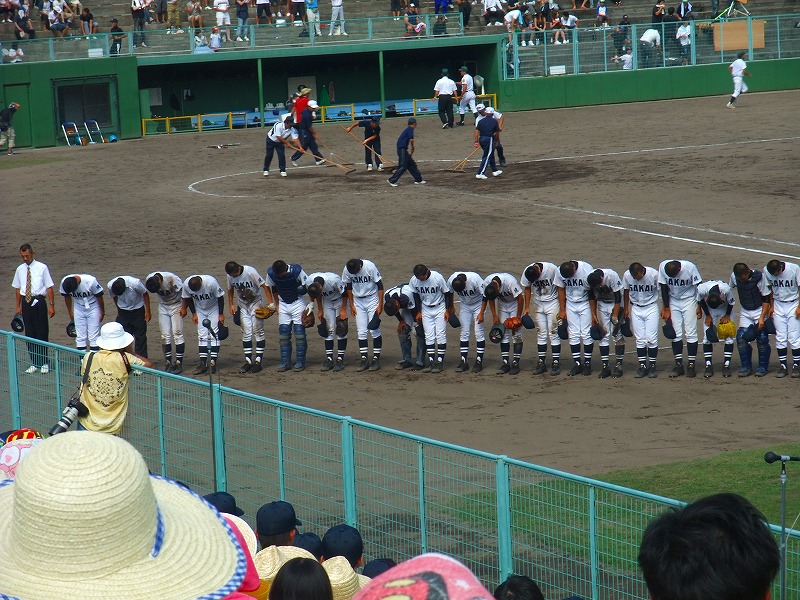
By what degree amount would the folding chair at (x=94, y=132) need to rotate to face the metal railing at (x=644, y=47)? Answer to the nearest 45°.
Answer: approximately 45° to its left

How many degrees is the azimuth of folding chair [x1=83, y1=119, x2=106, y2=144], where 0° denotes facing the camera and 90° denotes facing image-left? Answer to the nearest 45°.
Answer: approximately 315°

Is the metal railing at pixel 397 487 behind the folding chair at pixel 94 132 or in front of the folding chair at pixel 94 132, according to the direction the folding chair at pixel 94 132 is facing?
in front
